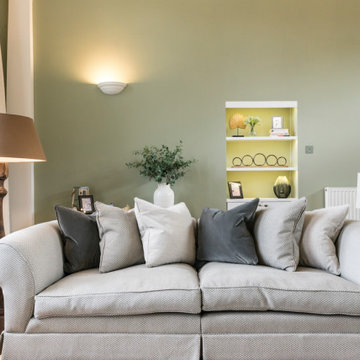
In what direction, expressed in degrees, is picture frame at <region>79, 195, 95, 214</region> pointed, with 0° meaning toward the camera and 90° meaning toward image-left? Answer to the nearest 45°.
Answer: approximately 0°

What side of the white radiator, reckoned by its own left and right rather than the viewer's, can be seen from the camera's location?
front

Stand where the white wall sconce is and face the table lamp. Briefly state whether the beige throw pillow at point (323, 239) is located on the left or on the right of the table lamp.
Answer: left

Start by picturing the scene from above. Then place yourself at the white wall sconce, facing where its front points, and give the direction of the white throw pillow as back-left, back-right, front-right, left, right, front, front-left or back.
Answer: front

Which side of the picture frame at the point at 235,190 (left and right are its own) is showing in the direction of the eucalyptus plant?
right

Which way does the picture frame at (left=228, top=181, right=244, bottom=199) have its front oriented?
toward the camera

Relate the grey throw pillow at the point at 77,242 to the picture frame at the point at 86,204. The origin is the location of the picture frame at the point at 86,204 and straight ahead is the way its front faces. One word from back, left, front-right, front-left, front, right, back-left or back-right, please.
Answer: front

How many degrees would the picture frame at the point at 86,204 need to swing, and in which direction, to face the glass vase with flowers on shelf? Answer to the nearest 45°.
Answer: approximately 90° to its left

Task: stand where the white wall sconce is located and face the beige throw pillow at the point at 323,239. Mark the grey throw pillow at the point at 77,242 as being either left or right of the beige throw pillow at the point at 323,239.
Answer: right

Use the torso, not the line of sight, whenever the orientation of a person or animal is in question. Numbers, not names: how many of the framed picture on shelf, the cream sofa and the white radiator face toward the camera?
3

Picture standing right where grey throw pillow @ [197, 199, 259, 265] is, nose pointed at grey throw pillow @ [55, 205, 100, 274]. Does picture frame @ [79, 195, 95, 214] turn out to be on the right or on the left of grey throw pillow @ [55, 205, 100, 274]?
right

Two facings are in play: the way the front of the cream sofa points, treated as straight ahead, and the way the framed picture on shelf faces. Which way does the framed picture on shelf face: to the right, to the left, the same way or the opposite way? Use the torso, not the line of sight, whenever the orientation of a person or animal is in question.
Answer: the same way

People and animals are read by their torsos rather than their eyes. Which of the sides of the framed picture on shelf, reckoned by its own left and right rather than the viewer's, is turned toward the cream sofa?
front

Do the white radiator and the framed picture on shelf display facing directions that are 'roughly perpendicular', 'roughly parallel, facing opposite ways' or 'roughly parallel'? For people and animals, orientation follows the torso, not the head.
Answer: roughly parallel
